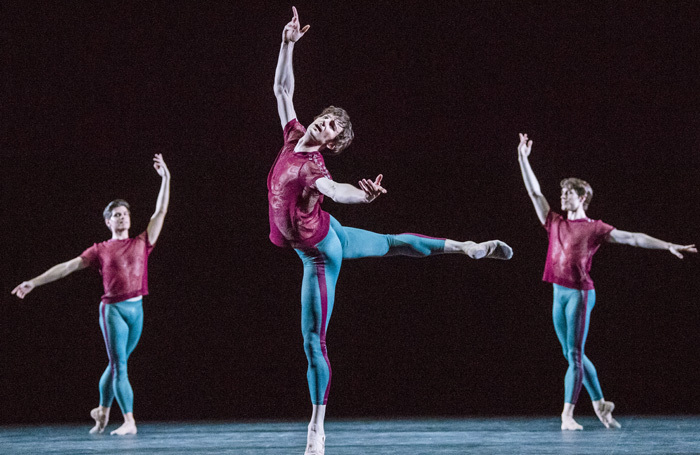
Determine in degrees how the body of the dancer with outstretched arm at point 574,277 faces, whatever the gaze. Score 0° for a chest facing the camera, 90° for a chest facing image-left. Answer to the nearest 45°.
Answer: approximately 45°

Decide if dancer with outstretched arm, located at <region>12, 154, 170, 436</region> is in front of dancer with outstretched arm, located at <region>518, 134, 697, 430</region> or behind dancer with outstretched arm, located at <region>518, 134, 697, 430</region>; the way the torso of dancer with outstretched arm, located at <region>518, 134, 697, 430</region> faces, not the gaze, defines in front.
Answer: in front

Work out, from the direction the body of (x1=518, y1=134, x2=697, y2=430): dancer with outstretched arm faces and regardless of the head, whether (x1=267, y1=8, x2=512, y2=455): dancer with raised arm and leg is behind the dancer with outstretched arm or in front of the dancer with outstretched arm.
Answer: in front

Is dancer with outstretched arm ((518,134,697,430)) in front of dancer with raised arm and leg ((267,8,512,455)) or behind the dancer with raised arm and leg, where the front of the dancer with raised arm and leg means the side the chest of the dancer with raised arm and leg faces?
behind

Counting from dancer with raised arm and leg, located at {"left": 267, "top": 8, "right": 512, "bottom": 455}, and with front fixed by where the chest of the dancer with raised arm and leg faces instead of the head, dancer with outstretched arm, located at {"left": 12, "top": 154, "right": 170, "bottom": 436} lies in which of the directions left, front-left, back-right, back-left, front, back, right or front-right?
right

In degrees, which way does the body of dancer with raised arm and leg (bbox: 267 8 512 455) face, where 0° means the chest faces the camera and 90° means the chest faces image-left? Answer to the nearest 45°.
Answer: approximately 45°
